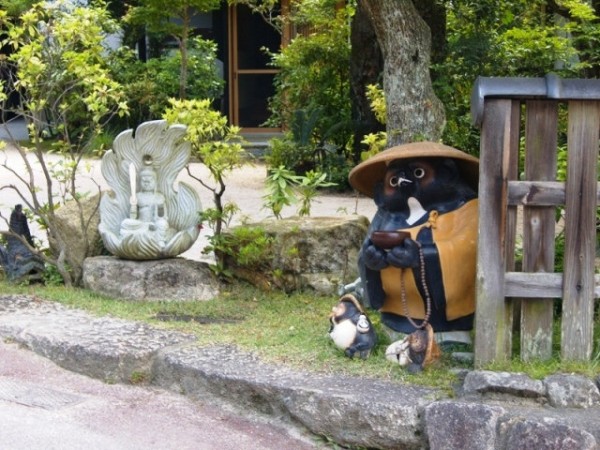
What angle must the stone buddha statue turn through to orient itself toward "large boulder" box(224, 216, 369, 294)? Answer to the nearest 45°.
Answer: approximately 90° to its left

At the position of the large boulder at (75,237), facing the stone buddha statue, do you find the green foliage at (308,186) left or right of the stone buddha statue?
left

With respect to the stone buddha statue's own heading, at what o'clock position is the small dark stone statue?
The small dark stone statue is roughly at 4 o'clock from the stone buddha statue.

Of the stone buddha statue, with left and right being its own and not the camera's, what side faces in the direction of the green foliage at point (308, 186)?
left

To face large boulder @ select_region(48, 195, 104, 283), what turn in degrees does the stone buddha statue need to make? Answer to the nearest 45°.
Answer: approximately 135° to its right

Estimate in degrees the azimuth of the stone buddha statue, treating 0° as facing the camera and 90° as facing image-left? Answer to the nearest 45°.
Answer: approximately 0°

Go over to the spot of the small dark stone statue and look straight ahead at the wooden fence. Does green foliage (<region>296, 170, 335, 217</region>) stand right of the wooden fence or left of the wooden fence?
left

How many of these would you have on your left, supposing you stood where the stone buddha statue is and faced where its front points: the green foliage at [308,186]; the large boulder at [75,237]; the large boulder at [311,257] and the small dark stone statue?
2

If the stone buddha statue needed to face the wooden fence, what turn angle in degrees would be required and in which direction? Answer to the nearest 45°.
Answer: approximately 45° to its left

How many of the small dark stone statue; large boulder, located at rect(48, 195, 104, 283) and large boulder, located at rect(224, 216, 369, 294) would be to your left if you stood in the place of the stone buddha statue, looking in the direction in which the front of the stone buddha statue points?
1
